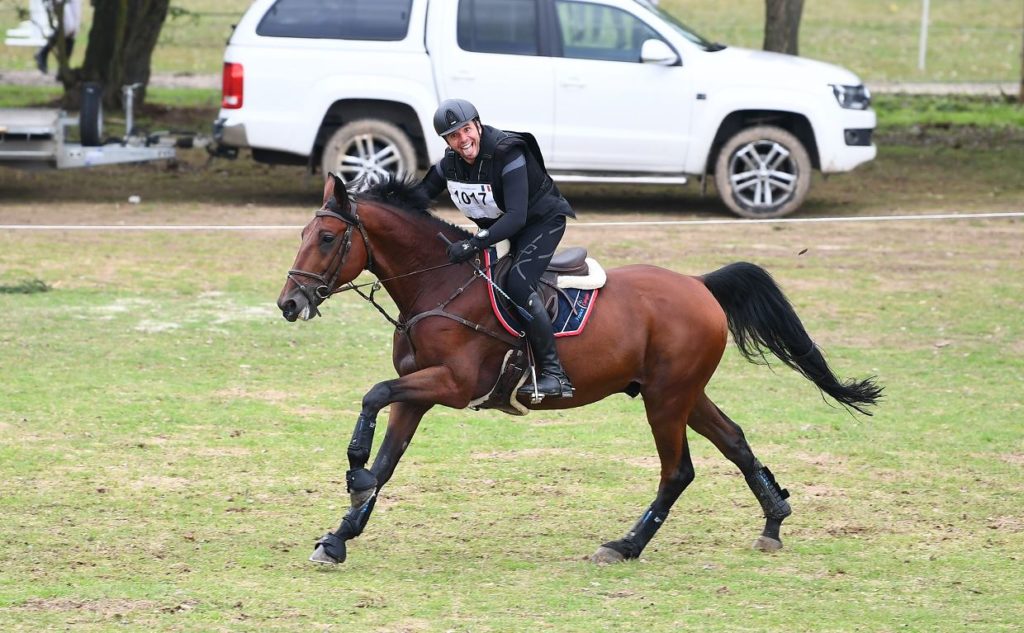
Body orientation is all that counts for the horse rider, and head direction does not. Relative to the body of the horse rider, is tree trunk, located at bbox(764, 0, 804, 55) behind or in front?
behind

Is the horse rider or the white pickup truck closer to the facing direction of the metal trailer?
the white pickup truck

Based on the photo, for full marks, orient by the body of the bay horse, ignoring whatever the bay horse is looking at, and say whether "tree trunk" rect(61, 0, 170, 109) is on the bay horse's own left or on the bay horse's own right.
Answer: on the bay horse's own right

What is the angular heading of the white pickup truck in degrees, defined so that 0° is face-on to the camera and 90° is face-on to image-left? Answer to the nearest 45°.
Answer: approximately 270°

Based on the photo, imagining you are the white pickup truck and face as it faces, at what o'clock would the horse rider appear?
The horse rider is roughly at 3 o'clock from the white pickup truck.

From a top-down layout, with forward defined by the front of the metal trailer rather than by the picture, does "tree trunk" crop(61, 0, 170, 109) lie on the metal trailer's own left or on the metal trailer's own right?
on the metal trailer's own left

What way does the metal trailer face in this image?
to the viewer's right

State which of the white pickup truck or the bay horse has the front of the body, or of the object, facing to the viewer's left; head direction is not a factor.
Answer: the bay horse

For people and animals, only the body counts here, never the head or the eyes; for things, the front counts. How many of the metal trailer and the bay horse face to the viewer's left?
1

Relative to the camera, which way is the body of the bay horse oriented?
to the viewer's left

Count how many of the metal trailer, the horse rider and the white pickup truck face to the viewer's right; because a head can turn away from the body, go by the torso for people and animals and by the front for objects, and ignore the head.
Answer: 2
